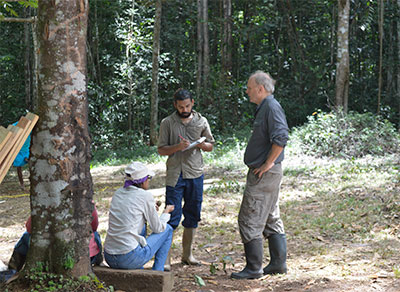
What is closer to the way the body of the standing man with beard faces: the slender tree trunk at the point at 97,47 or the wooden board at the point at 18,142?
the wooden board

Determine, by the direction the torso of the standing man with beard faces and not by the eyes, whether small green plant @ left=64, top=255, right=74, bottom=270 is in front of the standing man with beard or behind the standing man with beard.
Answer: in front

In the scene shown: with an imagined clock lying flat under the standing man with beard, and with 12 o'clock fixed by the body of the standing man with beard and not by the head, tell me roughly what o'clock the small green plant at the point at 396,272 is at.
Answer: The small green plant is roughly at 10 o'clock from the standing man with beard.

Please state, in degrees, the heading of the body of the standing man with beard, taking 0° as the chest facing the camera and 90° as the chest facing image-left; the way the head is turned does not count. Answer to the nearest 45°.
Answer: approximately 0°

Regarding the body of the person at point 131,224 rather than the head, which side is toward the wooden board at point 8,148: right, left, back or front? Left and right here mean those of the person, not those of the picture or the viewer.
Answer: back

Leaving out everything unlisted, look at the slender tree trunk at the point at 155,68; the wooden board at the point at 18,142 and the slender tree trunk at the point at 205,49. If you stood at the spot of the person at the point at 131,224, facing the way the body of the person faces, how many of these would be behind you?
1

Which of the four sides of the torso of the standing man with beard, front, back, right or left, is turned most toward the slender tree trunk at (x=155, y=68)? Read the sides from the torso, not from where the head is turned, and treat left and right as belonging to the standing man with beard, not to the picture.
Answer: back

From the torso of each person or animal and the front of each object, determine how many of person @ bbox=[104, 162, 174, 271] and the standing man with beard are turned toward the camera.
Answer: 1

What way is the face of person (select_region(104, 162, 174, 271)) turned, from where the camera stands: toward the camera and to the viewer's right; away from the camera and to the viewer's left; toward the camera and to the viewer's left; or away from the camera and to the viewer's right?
away from the camera and to the viewer's right

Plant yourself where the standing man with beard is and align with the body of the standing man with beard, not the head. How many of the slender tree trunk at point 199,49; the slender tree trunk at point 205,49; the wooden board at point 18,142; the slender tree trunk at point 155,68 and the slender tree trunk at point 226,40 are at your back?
4

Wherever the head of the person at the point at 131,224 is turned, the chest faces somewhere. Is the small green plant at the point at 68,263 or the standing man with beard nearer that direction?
the standing man with beard

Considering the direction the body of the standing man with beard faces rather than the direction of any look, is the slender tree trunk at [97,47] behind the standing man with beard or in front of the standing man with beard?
behind

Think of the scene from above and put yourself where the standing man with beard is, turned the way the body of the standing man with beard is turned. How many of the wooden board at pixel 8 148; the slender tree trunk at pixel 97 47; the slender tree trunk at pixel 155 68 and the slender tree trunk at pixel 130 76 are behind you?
3

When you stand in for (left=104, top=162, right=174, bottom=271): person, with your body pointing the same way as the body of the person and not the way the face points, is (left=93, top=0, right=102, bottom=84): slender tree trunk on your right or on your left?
on your left

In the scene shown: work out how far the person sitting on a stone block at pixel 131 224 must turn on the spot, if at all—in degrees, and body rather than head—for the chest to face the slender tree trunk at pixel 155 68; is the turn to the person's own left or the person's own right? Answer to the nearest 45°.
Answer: approximately 45° to the person's own left

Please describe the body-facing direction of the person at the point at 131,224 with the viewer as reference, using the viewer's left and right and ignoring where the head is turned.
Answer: facing away from the viewer and to the right of the viewer
